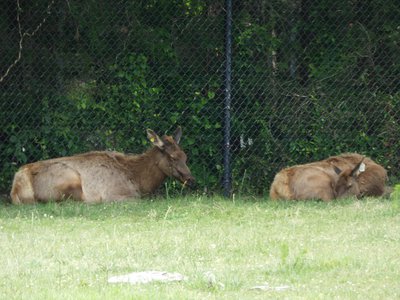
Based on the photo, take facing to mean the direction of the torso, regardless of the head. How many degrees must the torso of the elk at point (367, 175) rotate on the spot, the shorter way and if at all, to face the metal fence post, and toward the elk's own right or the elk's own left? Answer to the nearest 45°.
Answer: approximately 180°

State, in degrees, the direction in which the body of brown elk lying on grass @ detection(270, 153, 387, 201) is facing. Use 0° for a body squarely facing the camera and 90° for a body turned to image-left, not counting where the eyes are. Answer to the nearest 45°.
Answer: approximately 270°

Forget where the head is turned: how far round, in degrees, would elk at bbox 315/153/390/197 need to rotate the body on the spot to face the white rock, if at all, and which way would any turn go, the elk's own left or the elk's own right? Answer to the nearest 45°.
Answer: approximately 90° to the elk's own right

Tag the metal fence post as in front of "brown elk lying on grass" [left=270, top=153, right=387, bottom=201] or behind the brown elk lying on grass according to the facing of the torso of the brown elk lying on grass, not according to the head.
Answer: behind

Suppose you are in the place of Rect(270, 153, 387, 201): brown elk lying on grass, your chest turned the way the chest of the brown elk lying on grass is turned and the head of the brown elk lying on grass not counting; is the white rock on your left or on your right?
on your right
